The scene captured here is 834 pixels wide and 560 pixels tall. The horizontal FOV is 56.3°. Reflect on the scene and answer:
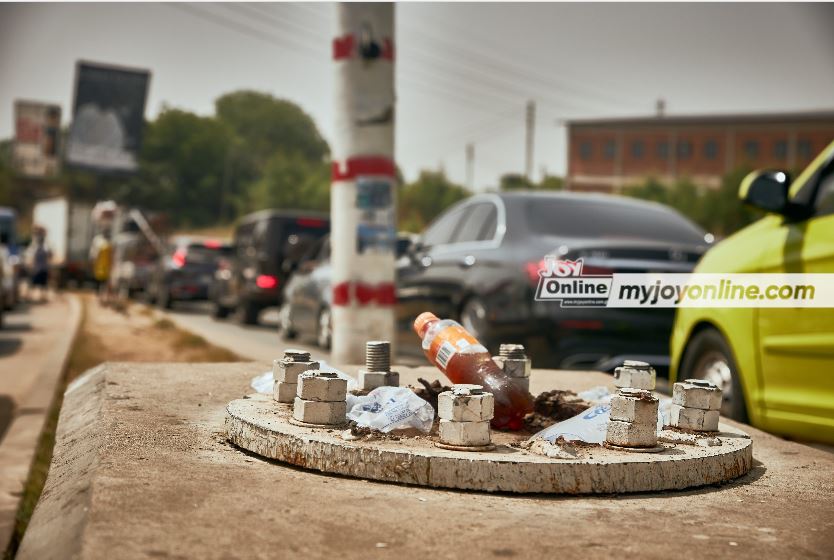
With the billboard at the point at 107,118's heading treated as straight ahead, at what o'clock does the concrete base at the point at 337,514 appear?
The concrete base is roughly at 12 o'clock from the billboard.

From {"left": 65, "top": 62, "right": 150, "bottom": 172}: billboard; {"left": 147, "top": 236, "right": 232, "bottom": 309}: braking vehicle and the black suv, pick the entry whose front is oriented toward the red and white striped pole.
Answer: the billboard

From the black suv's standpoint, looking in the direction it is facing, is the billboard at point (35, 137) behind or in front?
in front

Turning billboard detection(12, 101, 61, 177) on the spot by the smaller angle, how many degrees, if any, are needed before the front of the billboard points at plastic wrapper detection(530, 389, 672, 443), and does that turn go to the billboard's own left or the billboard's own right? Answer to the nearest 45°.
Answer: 0° — it already faces it

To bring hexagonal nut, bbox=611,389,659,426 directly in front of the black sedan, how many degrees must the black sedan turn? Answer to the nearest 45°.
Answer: approximately 135° to its left

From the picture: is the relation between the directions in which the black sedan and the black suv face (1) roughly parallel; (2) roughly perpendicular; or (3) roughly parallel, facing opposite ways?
roughly parallel

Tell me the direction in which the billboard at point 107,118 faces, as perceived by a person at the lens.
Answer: facing the viewer

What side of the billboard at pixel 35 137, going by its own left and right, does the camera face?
front

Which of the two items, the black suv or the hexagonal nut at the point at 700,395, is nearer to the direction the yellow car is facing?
the black suv

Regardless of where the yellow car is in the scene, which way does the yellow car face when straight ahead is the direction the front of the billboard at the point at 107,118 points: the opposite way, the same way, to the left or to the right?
the opposite way

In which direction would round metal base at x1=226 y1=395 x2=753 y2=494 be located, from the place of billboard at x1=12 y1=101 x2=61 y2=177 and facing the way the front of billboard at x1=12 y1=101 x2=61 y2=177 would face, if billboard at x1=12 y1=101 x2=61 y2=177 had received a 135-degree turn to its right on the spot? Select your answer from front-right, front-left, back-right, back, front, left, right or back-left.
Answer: back-left

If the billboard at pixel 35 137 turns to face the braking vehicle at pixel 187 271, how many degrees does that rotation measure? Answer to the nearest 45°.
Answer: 0° — it already faces it

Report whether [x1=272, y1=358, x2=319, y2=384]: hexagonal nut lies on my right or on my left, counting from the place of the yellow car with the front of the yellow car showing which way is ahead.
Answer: on my left

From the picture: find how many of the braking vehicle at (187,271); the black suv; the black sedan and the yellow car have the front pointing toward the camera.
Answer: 0

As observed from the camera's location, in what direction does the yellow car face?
facing away from the viewer and to the left of the viewer

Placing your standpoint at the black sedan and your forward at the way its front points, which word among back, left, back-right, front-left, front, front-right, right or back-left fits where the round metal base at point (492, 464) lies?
back-left

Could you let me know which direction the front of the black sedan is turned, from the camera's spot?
facing away from the viewer and to the left of the viewer

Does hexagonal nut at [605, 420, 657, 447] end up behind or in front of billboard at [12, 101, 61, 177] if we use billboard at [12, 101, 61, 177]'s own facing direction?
in front

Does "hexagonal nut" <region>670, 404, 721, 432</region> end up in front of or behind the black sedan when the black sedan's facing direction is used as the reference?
behind

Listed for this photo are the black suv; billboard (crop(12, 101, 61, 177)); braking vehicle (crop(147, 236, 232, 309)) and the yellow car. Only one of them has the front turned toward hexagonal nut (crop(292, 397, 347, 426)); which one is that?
the billboard
